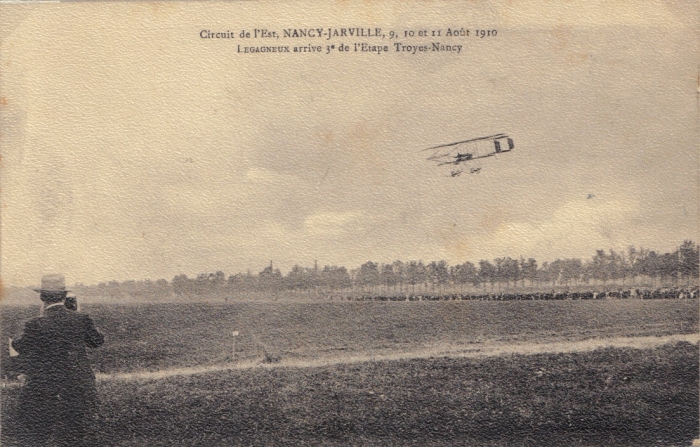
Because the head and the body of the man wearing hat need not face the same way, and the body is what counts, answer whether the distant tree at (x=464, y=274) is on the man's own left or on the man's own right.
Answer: on the man's own right

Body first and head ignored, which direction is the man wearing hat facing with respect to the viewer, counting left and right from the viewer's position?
facing away from the viewer

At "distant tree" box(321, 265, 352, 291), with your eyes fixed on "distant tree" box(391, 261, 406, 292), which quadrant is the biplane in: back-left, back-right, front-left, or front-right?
front-right

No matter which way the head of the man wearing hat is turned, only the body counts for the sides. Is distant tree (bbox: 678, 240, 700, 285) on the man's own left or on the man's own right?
on the man's own right

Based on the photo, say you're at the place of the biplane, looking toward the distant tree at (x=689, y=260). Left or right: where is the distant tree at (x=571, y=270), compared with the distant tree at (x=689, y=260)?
left

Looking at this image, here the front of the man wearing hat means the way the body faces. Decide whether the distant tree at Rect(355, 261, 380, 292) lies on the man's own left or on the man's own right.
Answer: on the man's own right
